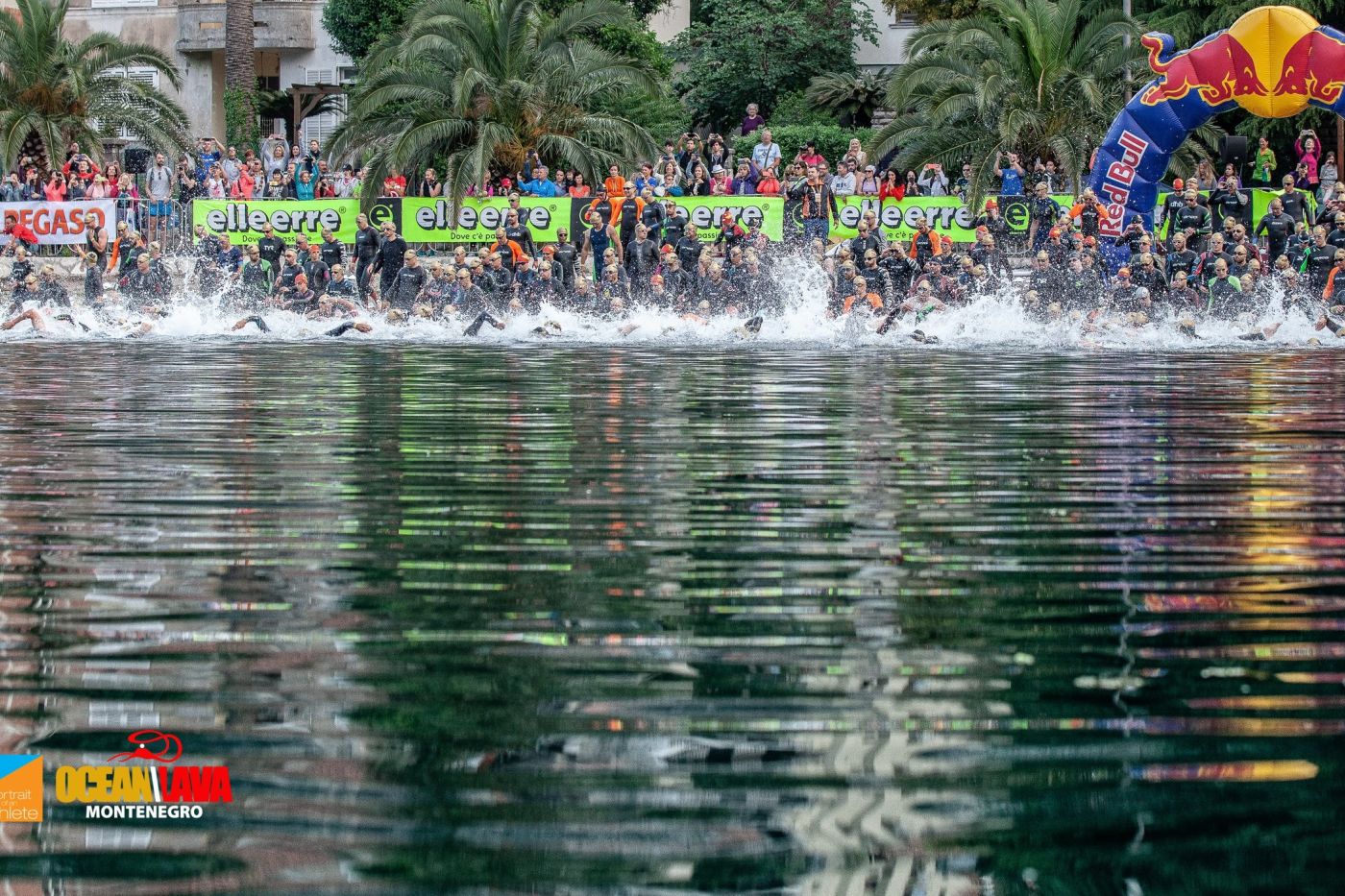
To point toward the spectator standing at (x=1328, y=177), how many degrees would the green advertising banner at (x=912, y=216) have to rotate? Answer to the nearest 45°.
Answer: approximately 135° to its left

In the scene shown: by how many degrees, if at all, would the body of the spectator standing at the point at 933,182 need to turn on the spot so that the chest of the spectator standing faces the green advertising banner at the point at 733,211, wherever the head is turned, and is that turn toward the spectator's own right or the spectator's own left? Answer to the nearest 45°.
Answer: approximately 45° to the spectator's own right

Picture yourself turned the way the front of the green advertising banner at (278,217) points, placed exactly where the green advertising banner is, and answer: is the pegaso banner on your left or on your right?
on your right

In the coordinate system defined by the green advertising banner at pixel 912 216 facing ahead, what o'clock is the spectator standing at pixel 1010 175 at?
The spectator standing is roughly at 8 o'clock from the green advertising banner.

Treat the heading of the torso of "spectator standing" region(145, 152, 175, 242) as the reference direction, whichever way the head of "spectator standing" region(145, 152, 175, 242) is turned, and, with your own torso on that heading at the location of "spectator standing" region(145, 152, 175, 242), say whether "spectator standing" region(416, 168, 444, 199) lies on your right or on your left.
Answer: on your left

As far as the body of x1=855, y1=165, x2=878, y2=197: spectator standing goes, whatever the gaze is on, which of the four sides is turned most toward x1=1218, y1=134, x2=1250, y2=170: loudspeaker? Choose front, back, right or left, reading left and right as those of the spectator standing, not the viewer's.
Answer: left

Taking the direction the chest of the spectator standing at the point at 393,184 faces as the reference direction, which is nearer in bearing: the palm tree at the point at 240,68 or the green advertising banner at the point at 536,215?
the green advertising banner

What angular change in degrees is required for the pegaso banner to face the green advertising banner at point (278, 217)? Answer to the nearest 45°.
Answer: approximately 45° to its left

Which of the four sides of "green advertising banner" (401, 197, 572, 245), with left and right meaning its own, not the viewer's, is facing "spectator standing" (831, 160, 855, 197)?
left

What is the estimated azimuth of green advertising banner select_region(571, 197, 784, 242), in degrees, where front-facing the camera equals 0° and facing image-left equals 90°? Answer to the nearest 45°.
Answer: approximately 0°

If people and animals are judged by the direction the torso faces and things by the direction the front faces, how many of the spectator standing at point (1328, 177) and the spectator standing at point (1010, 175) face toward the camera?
2
